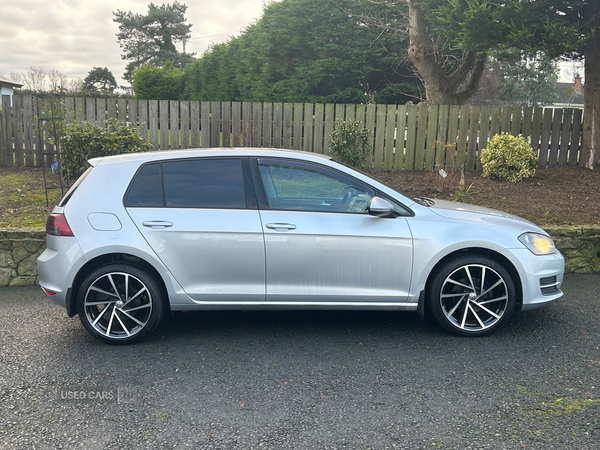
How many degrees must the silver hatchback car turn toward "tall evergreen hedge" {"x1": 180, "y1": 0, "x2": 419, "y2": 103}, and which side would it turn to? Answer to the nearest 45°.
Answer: approximately 90° to its left

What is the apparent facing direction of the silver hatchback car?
to the viewer's right

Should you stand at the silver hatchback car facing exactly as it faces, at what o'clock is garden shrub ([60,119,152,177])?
The garden shrub is roughly at 8 o'clock from the silver hatchback car.

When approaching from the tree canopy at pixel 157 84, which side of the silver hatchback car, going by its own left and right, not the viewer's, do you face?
left

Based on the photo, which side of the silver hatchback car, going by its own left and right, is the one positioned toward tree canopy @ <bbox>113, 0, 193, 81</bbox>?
left

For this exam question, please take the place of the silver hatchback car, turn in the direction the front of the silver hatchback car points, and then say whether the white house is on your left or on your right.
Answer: on your left

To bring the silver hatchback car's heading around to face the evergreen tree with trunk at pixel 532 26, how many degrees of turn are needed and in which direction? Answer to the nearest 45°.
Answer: approximately 45° to its left

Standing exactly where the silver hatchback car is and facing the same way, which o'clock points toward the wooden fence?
The wooden fence is roughly at 9 o'clock from the silver hatchback car.
